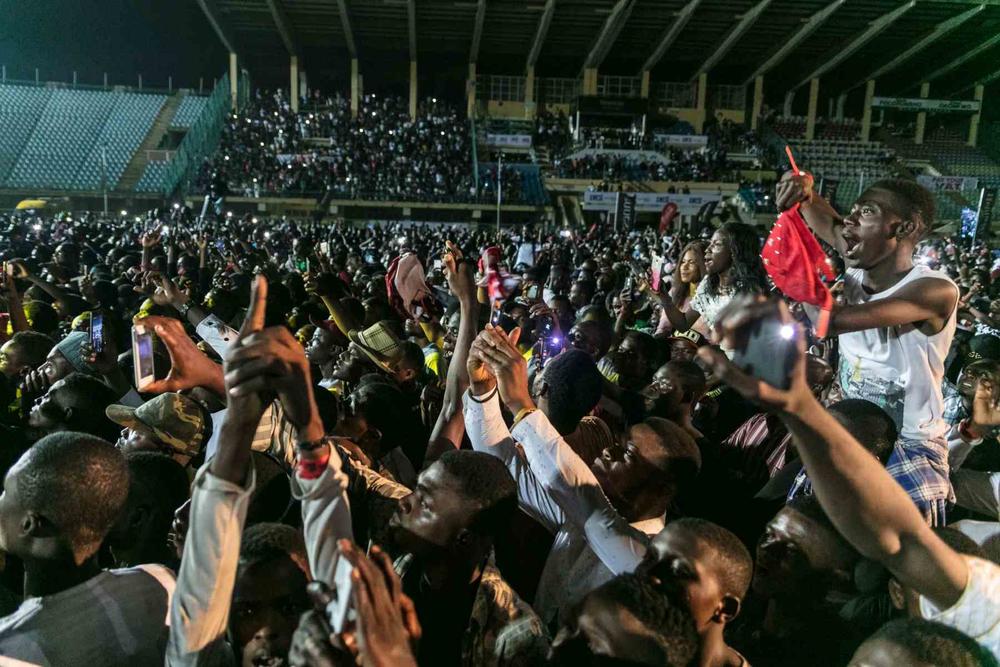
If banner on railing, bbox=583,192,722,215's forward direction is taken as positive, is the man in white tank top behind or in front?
in front

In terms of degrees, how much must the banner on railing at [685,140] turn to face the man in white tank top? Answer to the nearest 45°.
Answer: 0° — it already faces them

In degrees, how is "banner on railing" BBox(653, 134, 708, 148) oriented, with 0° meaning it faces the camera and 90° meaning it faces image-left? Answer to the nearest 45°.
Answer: approximately 0°

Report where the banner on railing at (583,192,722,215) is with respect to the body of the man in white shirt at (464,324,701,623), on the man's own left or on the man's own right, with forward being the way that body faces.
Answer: on the man's own right

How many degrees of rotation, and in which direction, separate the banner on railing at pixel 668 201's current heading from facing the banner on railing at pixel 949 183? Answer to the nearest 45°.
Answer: approximately 135° to its left

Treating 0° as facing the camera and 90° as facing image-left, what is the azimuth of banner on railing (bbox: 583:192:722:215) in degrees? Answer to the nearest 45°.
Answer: approximately 0°

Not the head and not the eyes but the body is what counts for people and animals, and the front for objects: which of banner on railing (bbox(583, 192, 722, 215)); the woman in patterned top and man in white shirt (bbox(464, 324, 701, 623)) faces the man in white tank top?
the banner on railing

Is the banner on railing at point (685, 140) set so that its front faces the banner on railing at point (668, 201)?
yes
